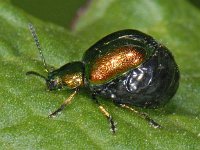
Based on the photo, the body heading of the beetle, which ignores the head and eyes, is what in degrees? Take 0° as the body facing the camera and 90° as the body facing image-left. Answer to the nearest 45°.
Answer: approximately 90°
